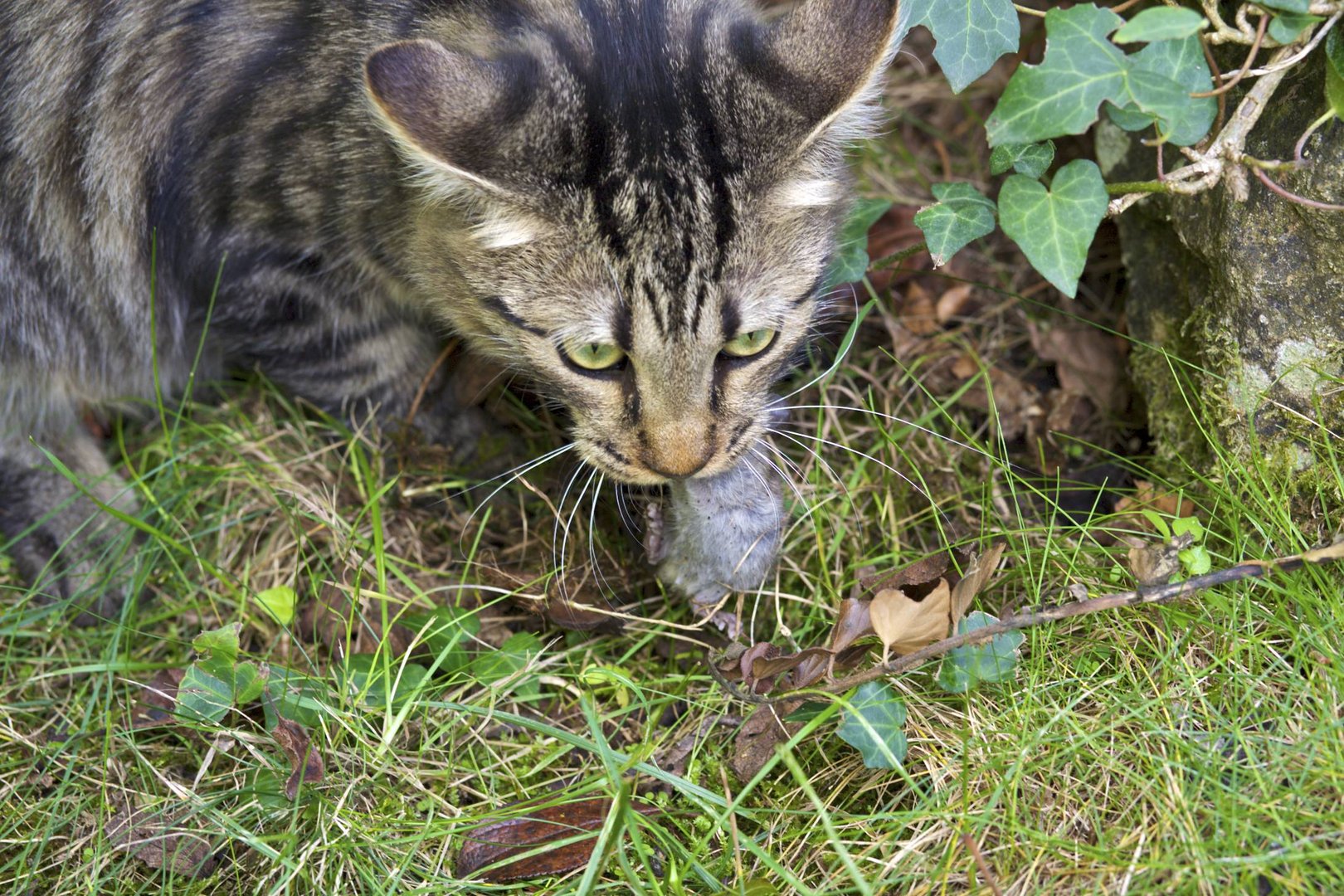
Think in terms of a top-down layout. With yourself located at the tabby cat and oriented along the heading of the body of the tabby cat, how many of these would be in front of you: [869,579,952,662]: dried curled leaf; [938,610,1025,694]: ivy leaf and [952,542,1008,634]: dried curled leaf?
3

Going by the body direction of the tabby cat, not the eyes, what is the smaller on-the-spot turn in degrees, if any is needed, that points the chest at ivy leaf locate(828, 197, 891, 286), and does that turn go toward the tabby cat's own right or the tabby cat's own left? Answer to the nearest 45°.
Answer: approximately 45° to the tabby cat's own left

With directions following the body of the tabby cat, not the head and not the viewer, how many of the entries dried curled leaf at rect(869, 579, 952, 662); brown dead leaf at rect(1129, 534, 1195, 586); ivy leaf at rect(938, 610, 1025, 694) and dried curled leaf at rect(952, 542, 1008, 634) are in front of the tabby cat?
4

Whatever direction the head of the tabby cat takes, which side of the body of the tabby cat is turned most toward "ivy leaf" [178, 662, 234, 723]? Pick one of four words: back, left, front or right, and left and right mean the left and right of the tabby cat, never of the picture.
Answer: right

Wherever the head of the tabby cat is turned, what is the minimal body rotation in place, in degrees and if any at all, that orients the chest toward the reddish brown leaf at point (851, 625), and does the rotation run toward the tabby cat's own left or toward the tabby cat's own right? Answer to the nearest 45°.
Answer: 0° — it already faces it

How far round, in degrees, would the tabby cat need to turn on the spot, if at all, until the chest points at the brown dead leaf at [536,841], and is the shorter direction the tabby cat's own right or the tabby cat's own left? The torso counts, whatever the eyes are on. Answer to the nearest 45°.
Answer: approximately 45° to the tabby cat's own right

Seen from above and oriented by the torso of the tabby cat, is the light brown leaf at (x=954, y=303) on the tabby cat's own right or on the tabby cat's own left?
on the tabby cat's own left

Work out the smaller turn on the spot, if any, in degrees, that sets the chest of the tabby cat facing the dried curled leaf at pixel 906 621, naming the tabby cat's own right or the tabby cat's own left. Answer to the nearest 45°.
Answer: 0° — it already faces it

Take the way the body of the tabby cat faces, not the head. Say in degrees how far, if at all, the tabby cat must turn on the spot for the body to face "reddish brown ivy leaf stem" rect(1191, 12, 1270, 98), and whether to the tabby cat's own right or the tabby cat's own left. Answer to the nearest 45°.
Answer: approximately 45° to the tabby cat's own left

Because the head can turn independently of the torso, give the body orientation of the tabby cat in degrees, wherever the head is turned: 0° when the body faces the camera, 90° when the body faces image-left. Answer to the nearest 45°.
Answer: approximately 315°

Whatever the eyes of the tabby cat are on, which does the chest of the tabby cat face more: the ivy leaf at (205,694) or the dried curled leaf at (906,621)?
the dried curled leaf

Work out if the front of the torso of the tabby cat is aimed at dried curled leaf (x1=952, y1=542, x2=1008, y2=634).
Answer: yes

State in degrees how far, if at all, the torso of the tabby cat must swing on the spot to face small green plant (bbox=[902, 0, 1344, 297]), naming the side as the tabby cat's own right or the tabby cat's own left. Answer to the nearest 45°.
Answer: approximately 45° to the tabby cat's own left
